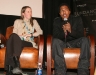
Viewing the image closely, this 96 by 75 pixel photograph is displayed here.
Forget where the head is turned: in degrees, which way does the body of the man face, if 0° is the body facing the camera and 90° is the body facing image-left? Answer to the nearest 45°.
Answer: approximately 0°

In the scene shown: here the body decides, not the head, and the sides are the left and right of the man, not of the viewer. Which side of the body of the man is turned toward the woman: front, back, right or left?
right
